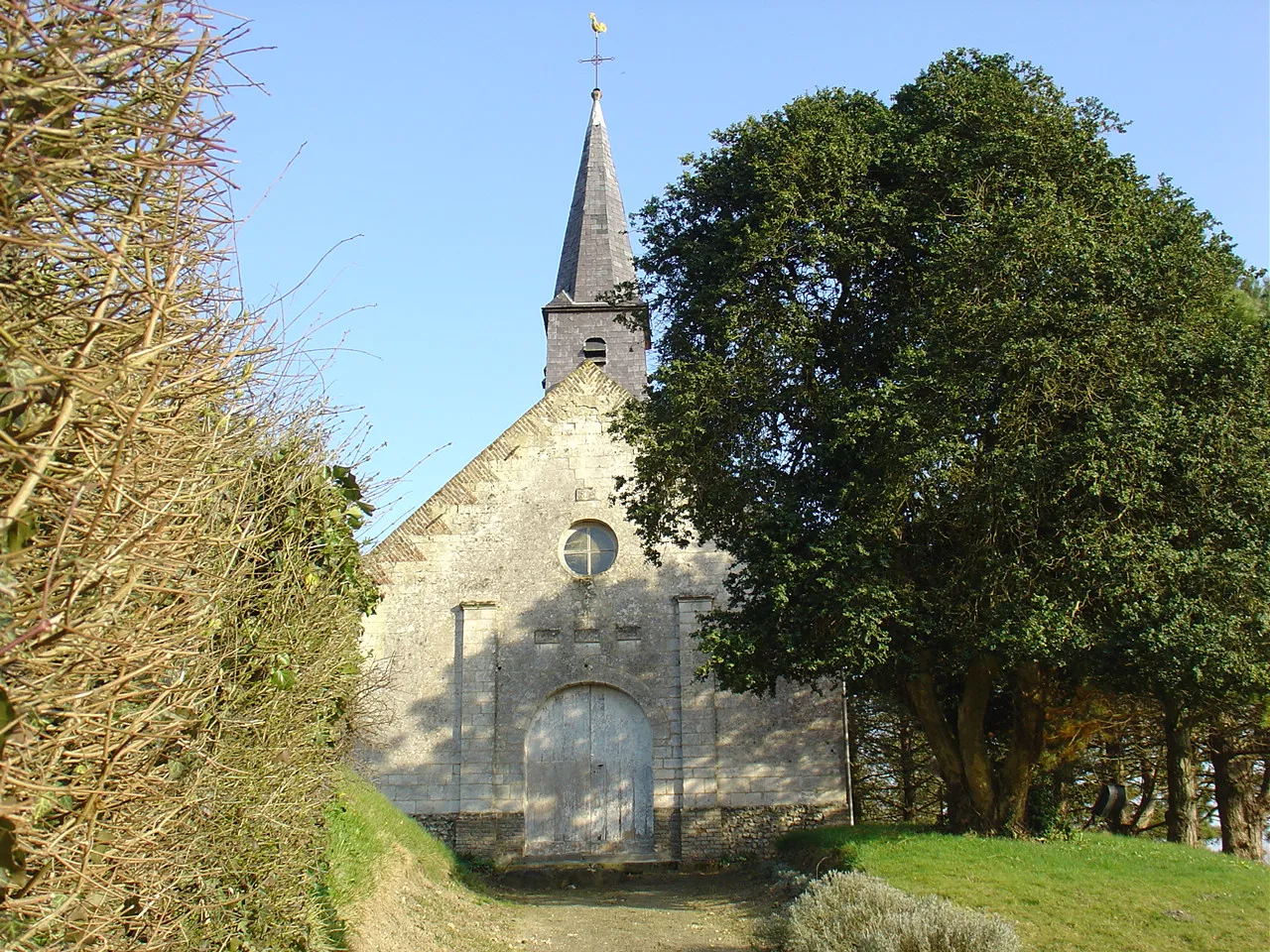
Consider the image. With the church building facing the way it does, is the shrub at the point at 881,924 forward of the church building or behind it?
forward

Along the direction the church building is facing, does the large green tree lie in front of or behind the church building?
in front

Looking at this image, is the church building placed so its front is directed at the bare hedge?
yes

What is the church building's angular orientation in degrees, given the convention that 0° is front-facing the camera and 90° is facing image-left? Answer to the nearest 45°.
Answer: approximately 0°
